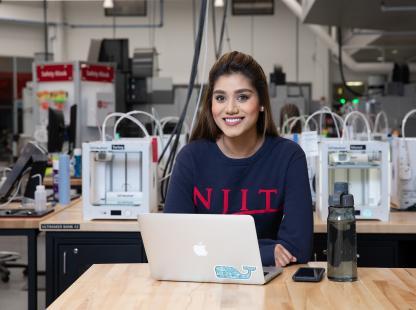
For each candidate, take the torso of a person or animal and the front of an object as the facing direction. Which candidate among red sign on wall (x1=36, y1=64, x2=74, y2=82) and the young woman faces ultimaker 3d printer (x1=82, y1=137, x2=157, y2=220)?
the red sign on wall

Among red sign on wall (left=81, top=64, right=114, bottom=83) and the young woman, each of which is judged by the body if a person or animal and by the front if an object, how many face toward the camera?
2

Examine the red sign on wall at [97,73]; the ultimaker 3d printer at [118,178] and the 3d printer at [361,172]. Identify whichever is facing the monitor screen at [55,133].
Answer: the red sign on wall

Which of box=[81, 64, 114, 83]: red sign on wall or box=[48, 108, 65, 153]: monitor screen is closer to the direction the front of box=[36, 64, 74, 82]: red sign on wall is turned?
the monitor screen

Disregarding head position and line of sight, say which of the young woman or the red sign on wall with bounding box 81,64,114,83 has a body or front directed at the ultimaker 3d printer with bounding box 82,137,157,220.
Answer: the red sign on wall

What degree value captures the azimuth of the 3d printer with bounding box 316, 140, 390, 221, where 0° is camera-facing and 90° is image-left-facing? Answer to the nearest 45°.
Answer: approximately 0°

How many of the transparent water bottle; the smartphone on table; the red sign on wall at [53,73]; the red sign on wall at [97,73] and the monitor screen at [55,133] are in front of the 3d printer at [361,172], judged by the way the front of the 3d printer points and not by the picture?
2

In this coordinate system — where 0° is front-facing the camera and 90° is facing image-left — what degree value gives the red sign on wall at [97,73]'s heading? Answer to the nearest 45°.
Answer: approximately 0°
